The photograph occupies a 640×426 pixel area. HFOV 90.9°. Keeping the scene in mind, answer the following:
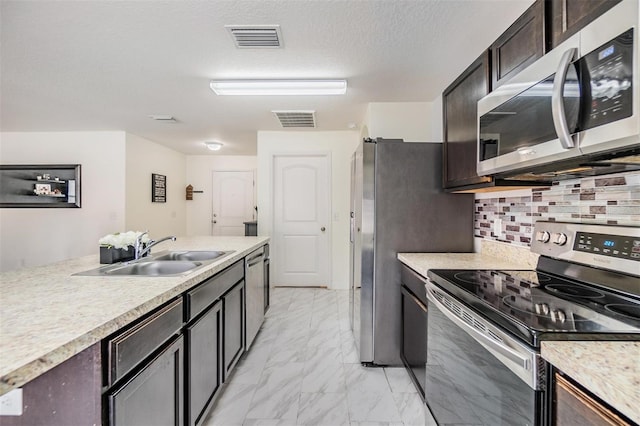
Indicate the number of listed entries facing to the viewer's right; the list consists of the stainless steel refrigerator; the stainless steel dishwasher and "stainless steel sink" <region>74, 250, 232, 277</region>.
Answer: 2

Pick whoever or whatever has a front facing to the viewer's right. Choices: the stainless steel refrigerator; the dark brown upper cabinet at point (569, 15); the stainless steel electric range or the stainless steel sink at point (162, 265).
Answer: the stainless steel sink

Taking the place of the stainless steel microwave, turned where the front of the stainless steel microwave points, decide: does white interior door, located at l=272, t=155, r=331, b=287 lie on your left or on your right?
on your right

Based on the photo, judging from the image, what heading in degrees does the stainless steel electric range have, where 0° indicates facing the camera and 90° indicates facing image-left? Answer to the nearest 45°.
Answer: approximately 45°

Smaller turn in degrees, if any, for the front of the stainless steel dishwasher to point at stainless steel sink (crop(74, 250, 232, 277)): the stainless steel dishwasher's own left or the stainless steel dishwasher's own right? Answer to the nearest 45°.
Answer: approximately 135° to the stainless steel dishwasher's own right

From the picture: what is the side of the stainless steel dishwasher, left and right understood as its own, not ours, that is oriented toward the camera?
right

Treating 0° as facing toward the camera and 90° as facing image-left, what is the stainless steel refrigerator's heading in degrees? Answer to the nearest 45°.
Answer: approximately 90°

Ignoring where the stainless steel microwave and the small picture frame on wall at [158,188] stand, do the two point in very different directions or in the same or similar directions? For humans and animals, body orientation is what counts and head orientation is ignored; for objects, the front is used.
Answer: very different directions

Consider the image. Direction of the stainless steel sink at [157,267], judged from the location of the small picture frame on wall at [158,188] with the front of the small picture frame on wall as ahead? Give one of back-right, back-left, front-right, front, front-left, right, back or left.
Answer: front-right

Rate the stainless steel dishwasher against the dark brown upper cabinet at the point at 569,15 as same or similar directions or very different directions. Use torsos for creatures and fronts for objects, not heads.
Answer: very different directions

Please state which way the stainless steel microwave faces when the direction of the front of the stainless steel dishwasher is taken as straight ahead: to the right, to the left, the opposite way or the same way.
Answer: the opposite way
